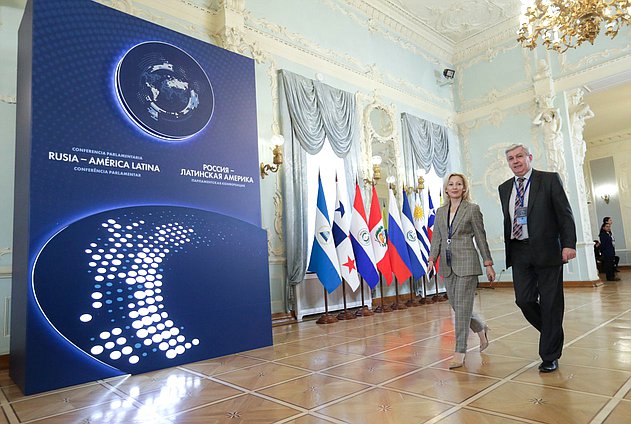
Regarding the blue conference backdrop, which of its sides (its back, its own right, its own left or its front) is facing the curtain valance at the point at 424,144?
left

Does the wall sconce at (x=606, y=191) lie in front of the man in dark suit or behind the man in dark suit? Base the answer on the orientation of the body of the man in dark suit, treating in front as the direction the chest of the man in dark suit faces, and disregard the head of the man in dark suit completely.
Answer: behind

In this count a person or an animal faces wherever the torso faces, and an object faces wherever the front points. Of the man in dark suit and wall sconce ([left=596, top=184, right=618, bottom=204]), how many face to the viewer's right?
0

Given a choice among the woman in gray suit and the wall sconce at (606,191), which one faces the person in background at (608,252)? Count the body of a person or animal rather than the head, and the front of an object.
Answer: the wall sconce

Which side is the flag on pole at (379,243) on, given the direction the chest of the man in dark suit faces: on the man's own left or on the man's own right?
on the man's own right

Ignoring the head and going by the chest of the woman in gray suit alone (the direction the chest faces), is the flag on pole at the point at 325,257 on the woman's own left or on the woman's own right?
on the woman's own right

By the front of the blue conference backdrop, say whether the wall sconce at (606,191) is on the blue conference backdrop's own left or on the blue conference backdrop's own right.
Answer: on the blue conference backdrop's own left

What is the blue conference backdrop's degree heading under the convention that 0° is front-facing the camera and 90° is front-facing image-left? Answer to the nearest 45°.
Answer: approximately 315°

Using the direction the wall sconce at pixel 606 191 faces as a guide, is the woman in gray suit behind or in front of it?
in front

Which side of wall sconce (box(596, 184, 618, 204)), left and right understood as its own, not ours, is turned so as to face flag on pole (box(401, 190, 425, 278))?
front

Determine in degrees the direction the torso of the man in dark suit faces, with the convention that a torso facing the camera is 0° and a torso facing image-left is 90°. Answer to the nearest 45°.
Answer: approximately 45°

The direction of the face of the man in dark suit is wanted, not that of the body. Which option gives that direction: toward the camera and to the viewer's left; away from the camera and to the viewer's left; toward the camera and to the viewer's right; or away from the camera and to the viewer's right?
toward the camera and to the viewer's left
